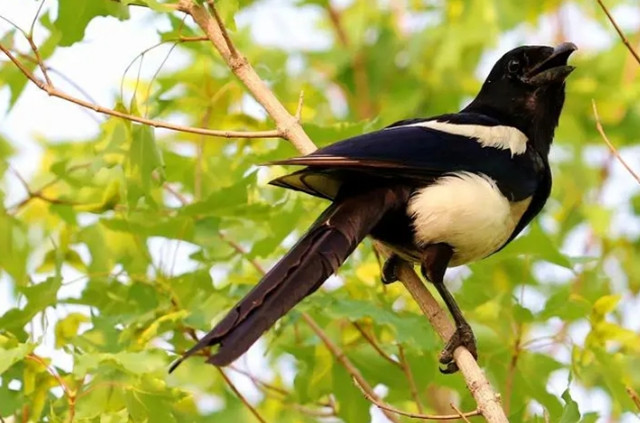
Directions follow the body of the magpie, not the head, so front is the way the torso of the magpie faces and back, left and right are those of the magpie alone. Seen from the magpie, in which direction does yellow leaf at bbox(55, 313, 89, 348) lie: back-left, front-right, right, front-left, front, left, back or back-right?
back

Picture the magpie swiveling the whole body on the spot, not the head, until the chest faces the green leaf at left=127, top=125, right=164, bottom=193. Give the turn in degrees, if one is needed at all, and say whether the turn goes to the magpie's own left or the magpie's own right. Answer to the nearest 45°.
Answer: approximately 180°

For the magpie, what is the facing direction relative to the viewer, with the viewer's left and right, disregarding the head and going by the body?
facing to the right of the viewer

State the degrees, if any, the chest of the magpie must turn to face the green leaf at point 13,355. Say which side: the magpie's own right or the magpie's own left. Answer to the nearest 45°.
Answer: approximately 180°

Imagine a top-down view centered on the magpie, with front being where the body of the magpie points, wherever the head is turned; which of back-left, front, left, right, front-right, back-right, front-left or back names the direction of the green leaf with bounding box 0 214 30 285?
back

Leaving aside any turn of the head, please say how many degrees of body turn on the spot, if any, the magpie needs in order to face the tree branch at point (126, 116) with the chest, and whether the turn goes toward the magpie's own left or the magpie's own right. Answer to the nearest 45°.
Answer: approximately 135° to the magpie's own right
